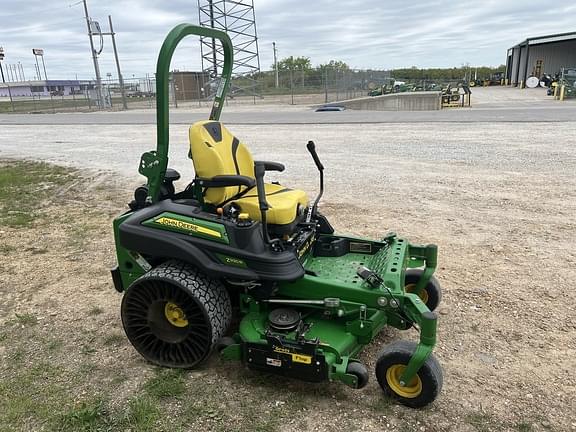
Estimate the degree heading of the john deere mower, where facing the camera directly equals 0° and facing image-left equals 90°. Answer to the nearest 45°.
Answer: approximately 315°

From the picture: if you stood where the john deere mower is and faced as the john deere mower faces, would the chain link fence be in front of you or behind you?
behind

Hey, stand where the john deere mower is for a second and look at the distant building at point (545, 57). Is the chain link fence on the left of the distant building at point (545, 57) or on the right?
left

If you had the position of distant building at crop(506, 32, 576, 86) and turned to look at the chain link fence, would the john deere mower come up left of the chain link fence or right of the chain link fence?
left
